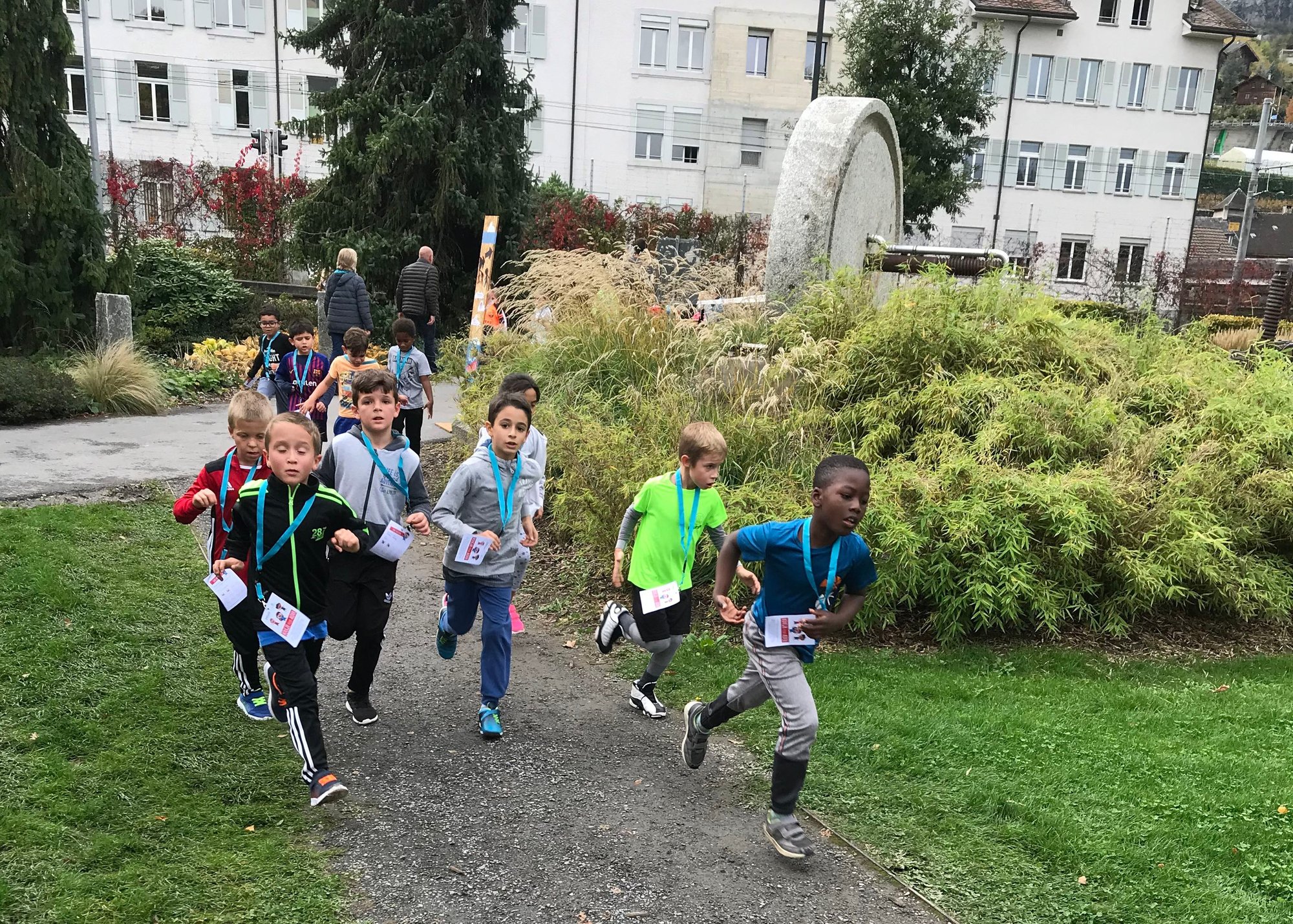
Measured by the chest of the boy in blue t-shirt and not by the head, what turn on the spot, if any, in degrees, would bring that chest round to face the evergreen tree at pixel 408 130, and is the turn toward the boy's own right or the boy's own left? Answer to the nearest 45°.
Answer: approximately 180°

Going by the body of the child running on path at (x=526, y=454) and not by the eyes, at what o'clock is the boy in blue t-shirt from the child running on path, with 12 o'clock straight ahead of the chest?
The boy in blue t-shirt is roughly at 11 o'clock from the child running on path.

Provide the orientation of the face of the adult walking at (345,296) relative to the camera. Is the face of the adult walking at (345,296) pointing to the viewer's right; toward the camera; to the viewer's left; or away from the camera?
away from the camera

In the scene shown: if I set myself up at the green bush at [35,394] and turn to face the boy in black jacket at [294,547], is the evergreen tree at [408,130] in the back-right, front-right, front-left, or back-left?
back-left

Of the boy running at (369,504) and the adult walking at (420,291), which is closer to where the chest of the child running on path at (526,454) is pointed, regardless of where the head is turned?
the boy running

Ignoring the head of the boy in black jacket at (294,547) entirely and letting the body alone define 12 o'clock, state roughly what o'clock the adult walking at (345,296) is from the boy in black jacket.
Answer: The adult walking is roughly at 6 o'clock from the boy in black jacket.

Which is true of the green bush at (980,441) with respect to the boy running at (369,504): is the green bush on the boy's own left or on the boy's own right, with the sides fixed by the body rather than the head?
on the boy's own left

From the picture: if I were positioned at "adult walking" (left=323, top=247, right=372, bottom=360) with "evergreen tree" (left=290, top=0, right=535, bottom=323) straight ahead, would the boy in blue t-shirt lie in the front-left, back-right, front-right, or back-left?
back-right
